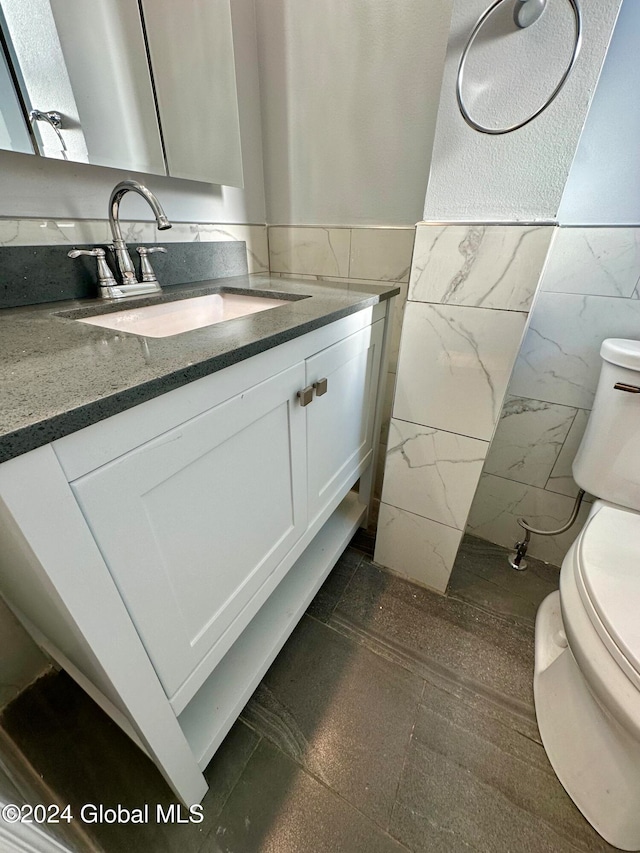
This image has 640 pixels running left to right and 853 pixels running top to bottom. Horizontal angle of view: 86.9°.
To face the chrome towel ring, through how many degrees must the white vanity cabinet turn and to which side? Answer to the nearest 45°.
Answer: approximately 45° to its left

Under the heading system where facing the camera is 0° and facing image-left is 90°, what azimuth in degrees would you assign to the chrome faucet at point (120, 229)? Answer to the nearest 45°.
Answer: approximately 315°

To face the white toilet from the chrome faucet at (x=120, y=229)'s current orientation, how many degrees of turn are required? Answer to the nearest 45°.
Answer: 0° — it already faces it

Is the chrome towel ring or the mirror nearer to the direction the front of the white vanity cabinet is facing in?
the chrome towel ring

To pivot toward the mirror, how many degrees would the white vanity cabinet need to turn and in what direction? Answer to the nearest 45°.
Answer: approximately 135° to its left

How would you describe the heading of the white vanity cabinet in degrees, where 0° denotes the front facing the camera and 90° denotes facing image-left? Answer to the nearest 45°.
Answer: approximately 315°

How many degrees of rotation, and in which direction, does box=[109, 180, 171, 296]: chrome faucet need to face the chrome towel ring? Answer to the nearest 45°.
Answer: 0° — it already faces it
